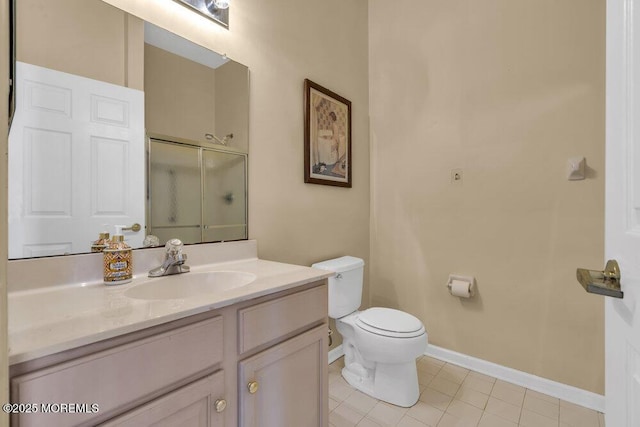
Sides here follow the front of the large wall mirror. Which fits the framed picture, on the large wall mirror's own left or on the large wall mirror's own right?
on the large wall mirror's own left

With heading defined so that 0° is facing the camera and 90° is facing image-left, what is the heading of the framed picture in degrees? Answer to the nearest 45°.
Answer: approximately 315°

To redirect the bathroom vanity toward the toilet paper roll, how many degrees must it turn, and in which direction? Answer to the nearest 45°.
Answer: approximately 45° to its left

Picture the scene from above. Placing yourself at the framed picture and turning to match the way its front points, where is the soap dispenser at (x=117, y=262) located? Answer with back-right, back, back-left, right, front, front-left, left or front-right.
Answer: right

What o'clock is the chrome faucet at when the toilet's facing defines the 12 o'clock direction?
The chrome faucet is roughly at 3 o'clock from the toilet.

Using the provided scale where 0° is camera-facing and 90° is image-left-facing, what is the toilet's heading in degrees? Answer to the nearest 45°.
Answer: approximately 315°
